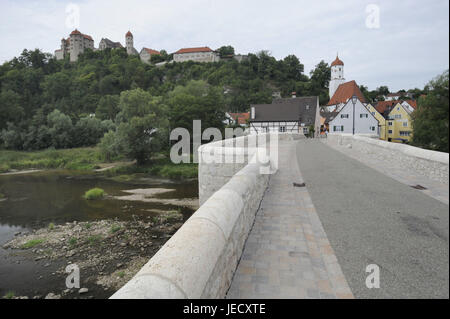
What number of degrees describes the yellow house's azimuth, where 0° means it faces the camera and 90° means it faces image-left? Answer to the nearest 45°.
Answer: approximately 0°
